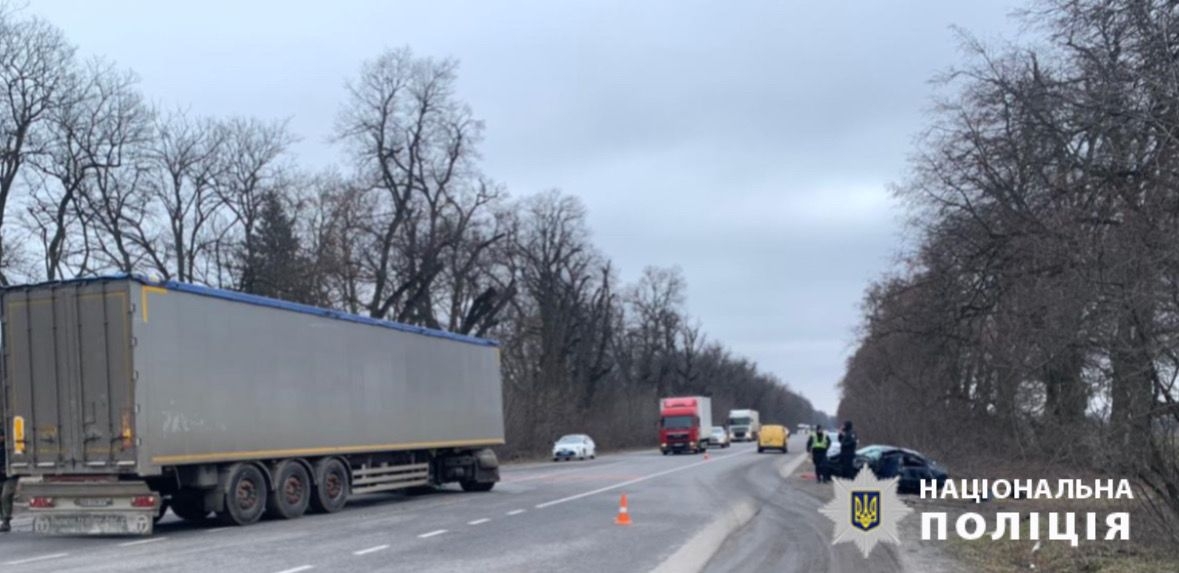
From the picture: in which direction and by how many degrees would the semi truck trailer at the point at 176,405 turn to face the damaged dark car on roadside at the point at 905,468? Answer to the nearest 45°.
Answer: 0° — it already faces it

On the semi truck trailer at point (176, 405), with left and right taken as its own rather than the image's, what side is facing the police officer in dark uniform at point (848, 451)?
front

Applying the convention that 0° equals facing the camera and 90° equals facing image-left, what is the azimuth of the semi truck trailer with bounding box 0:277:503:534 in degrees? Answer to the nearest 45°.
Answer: approximately 225°
